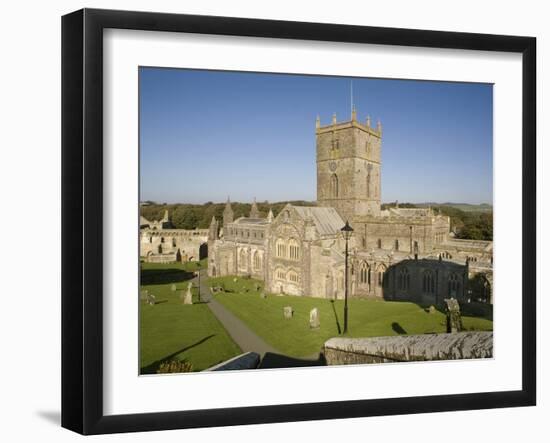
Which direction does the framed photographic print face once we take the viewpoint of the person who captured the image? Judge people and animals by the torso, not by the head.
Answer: facing the viewer and to the right of the viewer
